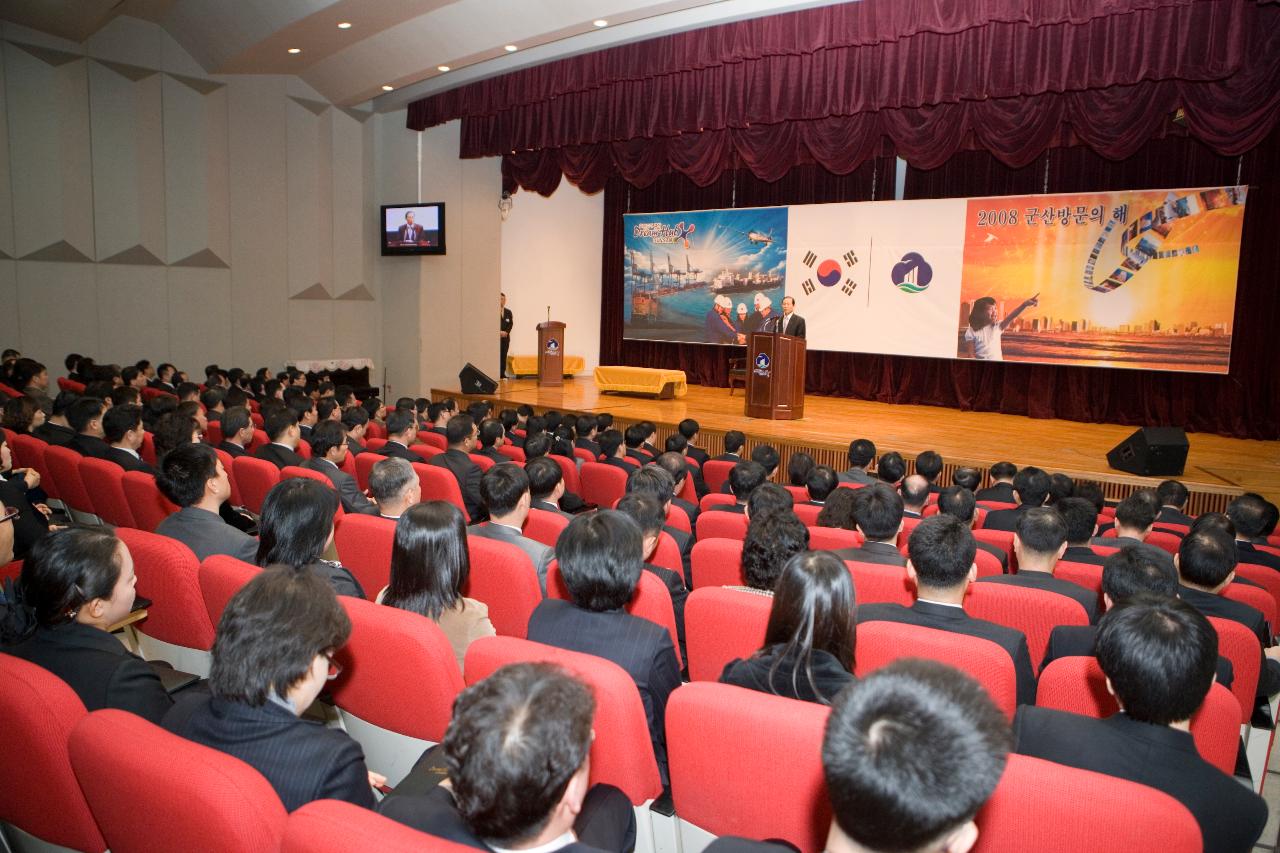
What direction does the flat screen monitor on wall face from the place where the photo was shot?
facing the viewer

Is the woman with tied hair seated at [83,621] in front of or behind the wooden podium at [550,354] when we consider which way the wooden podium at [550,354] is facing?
in front

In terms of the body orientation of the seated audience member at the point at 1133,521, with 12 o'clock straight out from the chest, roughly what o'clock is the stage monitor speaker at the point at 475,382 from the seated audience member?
The stage monitor speaker is roughly at 10 o'clock from the seated audience member.

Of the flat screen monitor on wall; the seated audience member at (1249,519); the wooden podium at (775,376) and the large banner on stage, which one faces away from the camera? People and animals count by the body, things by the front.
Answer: the seated audience member

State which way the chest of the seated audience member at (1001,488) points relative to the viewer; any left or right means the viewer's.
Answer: facing away from the viewer

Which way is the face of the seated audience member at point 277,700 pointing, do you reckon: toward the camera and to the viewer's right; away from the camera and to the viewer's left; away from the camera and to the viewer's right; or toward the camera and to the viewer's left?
away from the camera and to the viewer's right

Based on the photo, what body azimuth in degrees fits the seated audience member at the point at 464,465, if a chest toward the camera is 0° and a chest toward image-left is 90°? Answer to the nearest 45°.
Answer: approximately 225°

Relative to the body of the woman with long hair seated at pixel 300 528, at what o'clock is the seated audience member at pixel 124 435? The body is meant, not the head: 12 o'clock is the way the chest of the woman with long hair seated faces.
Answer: The seated audience member is roughly at 10 o'clock from the woman with long hair seated.

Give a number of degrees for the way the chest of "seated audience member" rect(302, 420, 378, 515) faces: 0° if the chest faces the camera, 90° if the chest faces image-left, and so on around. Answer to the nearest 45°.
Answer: approximately 225°

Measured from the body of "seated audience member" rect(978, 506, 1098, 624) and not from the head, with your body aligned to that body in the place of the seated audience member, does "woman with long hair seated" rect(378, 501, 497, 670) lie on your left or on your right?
on your left

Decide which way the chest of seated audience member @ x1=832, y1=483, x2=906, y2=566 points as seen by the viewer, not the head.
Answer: away from the camera

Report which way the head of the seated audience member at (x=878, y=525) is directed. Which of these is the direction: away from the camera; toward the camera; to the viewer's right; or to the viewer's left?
away from the camera

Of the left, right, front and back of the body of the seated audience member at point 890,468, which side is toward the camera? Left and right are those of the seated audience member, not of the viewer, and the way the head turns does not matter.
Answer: back

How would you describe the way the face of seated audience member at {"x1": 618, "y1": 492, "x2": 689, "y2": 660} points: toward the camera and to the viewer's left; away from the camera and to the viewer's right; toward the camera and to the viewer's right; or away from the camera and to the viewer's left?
away from the camera and to the viewer's right

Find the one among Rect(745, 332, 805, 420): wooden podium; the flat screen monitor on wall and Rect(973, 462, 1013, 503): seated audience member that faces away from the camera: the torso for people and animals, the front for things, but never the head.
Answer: the seated audience member

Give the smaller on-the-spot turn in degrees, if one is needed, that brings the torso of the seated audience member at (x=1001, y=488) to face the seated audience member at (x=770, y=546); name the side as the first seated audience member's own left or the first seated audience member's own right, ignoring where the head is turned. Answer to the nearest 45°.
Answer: approximately 180°
